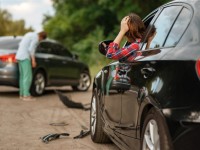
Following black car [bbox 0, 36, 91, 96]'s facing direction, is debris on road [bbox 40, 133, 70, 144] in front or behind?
behind

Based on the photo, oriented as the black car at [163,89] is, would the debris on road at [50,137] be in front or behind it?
in front

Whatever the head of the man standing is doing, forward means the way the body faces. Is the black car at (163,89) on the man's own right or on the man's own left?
on the man's own right

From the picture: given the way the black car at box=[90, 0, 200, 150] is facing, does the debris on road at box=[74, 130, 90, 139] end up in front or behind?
in front

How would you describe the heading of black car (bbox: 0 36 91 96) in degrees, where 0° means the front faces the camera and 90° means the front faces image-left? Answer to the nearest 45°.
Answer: approximately 225°

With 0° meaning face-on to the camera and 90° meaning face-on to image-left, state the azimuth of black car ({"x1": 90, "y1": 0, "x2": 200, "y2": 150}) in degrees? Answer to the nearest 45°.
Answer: approximately 135°

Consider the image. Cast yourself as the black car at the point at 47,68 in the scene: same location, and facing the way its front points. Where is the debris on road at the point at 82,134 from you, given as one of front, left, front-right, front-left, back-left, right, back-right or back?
back-right

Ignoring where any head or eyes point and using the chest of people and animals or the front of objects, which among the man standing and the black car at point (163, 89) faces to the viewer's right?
the man standing
